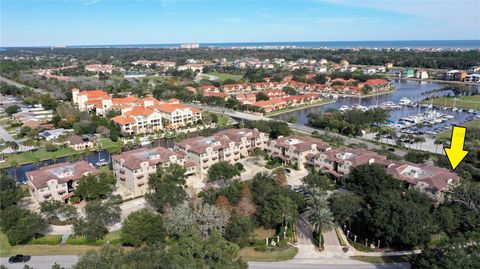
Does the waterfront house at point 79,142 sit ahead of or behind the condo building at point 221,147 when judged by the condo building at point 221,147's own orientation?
behind

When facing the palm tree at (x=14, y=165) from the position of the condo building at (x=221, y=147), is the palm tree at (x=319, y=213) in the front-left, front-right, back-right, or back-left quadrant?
back-left

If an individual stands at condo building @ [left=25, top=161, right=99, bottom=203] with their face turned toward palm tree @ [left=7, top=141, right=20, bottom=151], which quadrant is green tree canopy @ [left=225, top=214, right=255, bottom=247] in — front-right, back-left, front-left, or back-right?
back-right

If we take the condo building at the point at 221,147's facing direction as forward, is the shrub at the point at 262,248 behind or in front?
in front

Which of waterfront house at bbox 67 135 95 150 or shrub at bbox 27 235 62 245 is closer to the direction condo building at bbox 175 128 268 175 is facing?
the shrub

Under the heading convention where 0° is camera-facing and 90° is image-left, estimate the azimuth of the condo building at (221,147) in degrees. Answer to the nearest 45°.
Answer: approximately 315°

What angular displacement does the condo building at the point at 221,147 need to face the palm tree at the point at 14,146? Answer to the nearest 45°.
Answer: approximately 135° to its right

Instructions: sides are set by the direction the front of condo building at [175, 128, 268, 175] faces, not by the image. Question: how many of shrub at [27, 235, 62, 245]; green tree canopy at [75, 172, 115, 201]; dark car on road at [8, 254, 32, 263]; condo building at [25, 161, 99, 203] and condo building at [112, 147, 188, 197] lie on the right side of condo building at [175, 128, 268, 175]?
5

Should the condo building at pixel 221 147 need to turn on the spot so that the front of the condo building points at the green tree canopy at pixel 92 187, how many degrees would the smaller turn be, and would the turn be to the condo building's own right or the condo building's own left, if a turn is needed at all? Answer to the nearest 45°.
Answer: approximately 90° to the condo building's own right

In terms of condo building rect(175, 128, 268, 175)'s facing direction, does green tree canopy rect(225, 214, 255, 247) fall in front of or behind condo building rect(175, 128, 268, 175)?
in front

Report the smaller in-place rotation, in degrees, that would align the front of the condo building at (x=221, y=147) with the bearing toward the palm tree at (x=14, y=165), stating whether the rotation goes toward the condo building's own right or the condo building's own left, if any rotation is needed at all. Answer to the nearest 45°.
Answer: approximately 135° to the condo building's own right

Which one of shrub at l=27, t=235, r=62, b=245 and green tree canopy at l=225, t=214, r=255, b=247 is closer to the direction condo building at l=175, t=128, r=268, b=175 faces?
the green tree canopy

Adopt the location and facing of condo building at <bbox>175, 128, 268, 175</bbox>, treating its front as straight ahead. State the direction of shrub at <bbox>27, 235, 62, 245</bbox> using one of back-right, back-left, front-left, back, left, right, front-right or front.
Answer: right

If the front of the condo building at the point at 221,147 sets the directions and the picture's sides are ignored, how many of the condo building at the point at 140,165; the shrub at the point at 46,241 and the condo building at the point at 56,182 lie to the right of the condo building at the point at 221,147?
3

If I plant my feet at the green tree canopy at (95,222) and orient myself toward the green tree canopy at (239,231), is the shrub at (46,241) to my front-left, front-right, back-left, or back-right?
back-right
